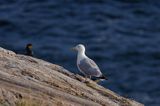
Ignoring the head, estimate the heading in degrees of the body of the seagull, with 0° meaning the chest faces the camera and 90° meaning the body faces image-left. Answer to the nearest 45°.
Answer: approximately 90°
